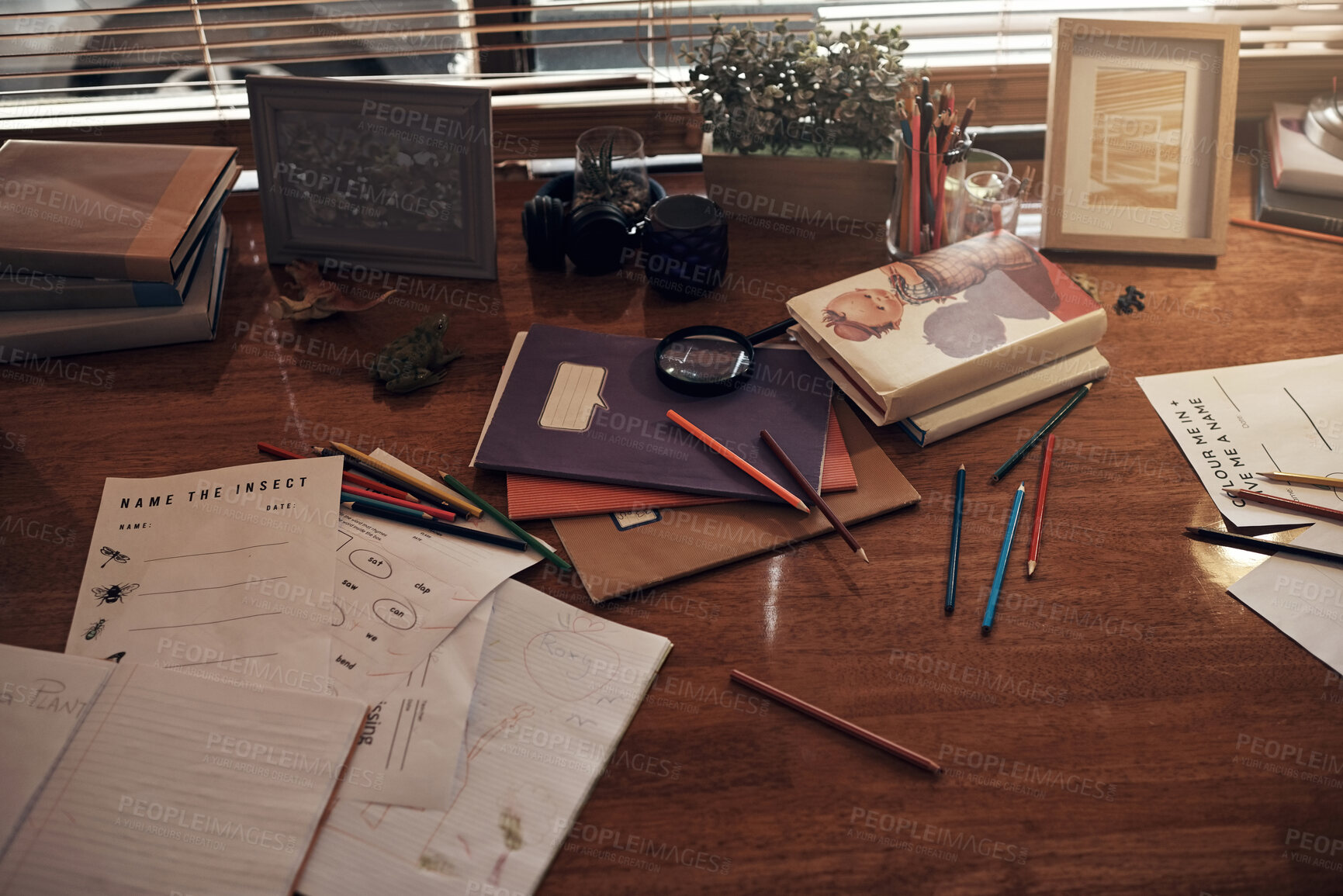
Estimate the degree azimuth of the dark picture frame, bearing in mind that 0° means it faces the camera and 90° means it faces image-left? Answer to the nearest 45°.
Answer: approximately 0°
